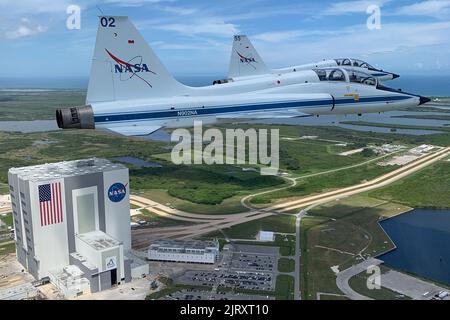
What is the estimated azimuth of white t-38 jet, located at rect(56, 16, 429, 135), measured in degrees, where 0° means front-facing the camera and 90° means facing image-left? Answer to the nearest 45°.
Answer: approximately 270°
